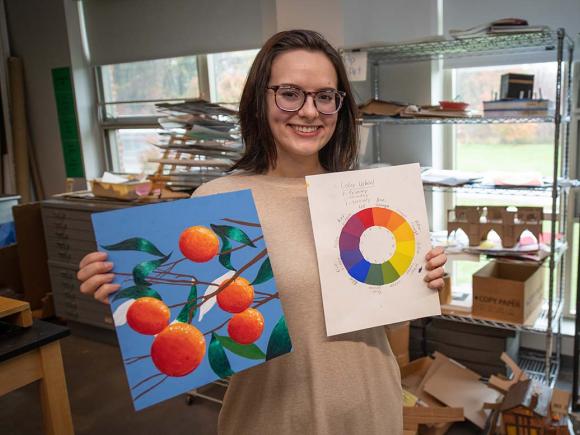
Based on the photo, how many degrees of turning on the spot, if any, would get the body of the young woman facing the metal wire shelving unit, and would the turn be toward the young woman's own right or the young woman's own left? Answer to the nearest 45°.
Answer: approximately 135° to the young woman's own left

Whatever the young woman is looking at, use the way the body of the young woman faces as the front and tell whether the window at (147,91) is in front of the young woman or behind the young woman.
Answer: behind

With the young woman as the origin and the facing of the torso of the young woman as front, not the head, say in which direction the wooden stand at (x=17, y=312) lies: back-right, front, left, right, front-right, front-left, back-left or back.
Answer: back-right

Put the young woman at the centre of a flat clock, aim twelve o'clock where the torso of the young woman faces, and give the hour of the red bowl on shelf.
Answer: The red bowl on shelf is roughly at 7 o'clock from the young woman.

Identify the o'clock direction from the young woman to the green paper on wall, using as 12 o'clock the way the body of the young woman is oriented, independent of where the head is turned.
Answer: The green paper on wall is roughly at 5 o'clock from the young woman.

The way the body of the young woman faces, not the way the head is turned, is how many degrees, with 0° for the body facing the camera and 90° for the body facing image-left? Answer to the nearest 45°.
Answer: approximately 0°

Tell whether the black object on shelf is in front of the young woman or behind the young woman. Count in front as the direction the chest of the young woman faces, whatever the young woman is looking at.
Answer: behind
